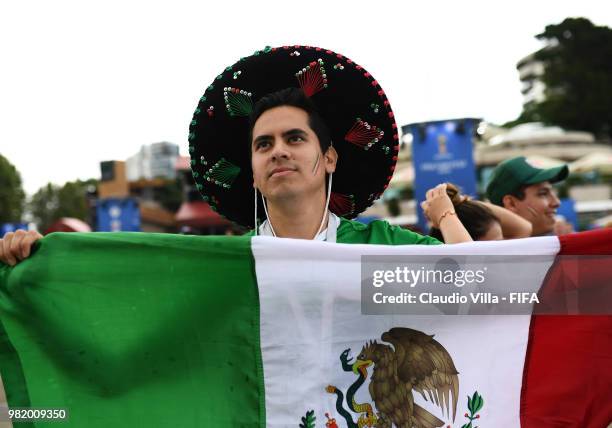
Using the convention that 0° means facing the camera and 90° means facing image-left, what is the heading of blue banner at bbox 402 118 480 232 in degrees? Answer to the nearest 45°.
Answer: approximately 0°

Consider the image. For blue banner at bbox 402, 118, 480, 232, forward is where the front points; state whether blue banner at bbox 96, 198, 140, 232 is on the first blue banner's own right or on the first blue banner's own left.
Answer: on the first blue banner's own right

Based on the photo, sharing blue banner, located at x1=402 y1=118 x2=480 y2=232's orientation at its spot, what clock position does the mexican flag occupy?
The mexican flag is roughly at 12 o'clock from the blue banner.

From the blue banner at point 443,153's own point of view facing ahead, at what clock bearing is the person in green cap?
The person in green cap is roughly at 12 o'clock from the blue banner.

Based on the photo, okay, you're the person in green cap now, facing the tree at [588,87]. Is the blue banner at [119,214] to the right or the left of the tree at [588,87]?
left

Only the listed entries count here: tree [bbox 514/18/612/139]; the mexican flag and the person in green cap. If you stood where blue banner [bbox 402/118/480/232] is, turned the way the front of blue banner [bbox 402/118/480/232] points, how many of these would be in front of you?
2
